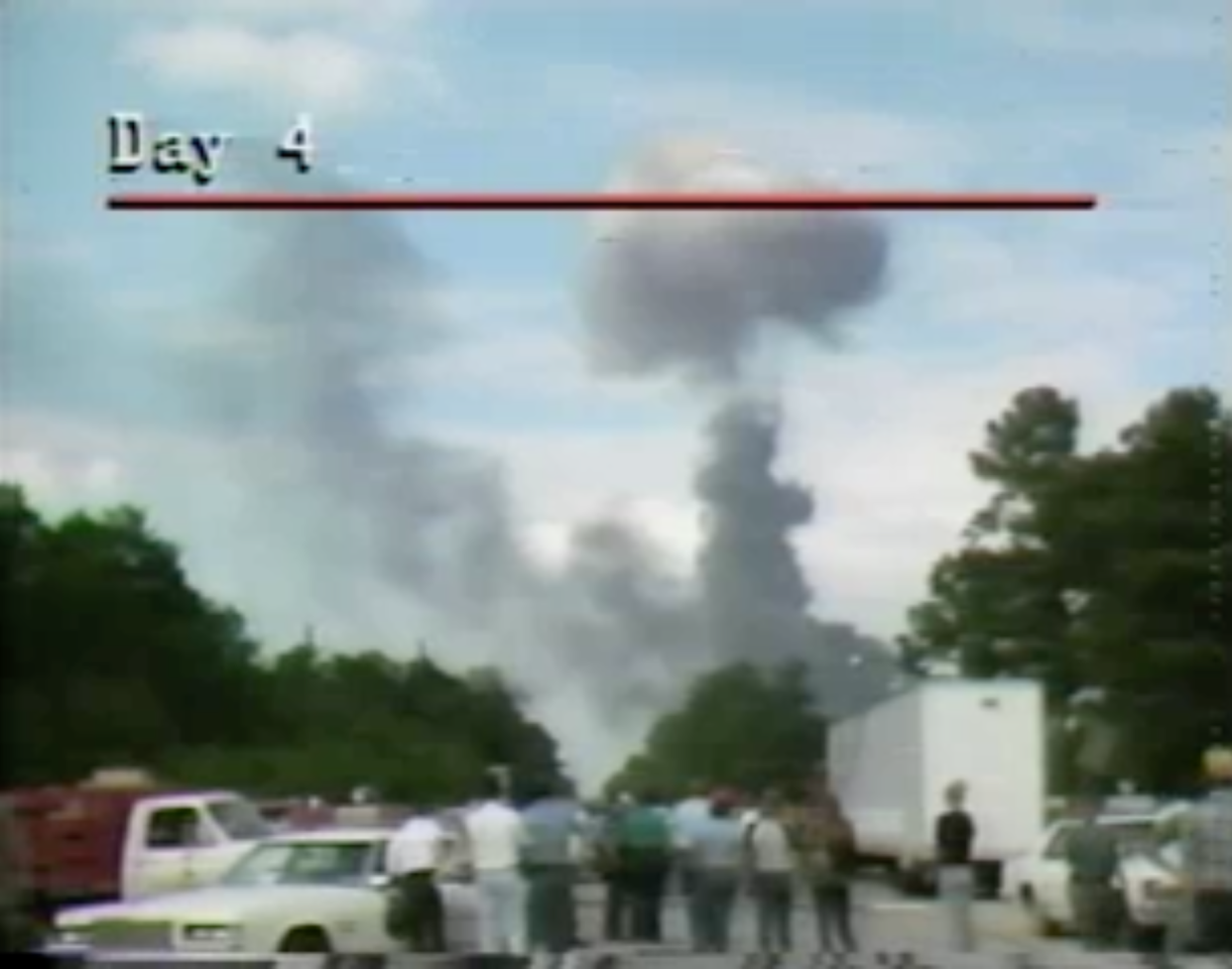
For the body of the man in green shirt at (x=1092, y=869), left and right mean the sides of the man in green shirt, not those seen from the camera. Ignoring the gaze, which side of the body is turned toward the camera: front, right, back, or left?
back

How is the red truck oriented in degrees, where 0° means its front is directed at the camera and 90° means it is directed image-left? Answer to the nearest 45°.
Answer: approximately 315°

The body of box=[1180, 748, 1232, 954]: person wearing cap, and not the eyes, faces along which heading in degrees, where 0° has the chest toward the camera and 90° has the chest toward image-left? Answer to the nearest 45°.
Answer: approximately 180°

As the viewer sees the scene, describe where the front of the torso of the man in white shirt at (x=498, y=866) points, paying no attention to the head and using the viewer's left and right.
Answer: facing away from the viewer

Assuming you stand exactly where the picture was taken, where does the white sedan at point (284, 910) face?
facing the viewer and to the left of the viewer

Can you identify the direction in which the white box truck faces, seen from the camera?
facing away from the viewer and to the left of the viewer

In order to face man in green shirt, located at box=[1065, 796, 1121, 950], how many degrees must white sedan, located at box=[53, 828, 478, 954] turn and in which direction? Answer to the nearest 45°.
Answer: approximately 135° to its left

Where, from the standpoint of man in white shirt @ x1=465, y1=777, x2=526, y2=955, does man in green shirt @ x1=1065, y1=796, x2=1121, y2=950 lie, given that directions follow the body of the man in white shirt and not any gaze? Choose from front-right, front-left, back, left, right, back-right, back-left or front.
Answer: right
